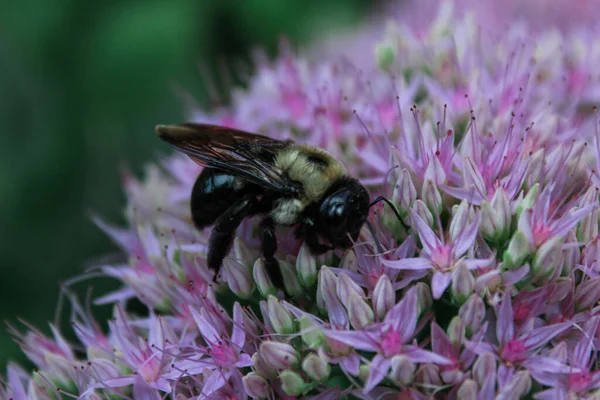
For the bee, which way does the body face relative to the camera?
to the viewer's right

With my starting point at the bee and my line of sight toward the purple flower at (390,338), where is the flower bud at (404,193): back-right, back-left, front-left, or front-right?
front-left

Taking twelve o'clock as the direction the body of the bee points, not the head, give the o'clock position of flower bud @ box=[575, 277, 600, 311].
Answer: The flower bud is roughly at 1 o'clock from the bee.

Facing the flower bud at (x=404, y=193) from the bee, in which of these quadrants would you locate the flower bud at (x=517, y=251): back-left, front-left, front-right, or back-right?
front-right
